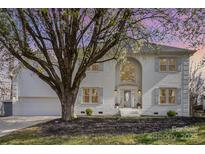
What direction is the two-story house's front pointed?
toward the camera
